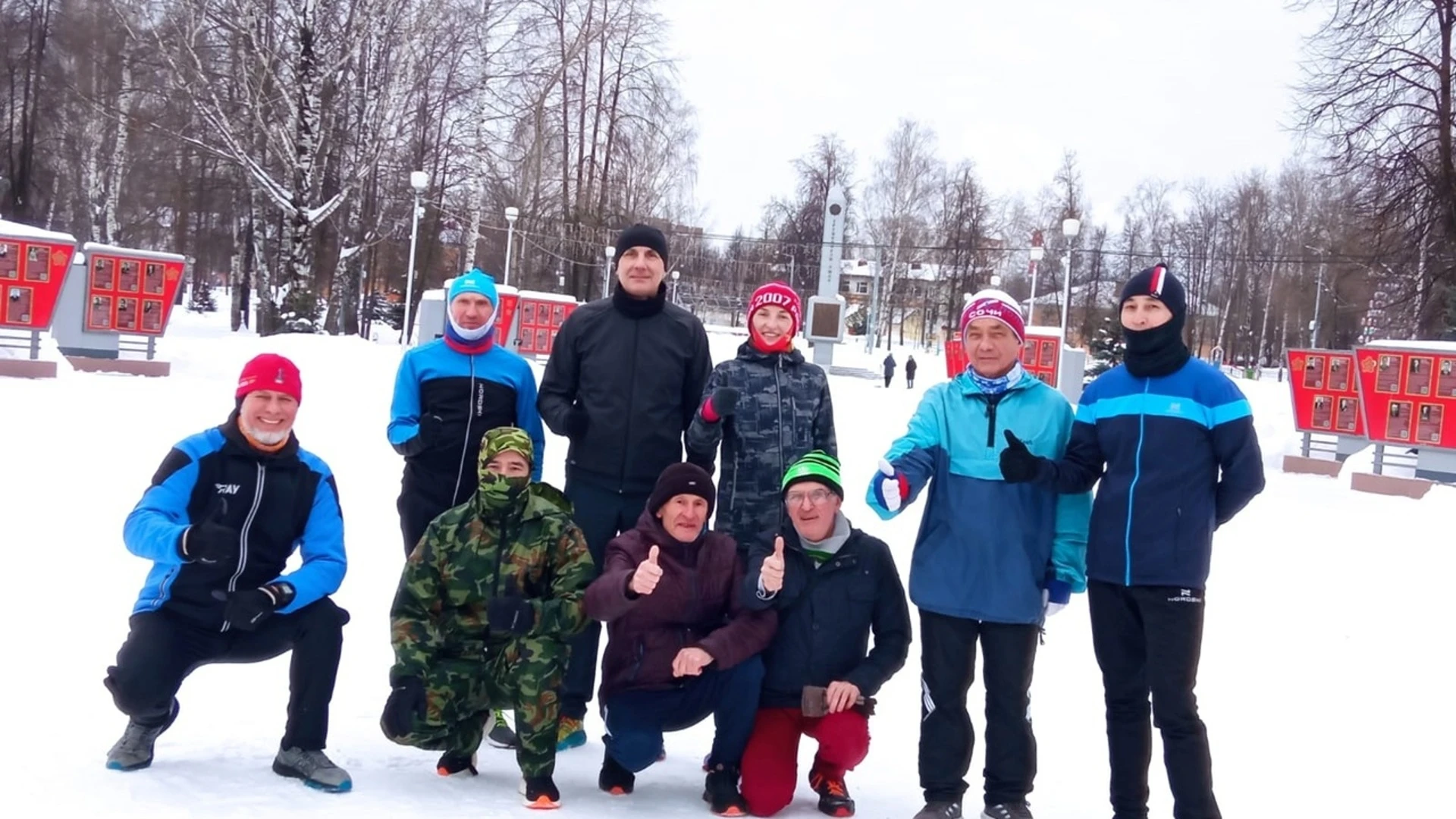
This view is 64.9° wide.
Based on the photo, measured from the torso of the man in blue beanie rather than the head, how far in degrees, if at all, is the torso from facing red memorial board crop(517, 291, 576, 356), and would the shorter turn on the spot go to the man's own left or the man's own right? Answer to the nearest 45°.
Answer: approximately 180°

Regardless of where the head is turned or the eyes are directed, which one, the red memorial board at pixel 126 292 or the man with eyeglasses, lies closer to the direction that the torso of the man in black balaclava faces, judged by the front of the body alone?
the man with eyeglasses

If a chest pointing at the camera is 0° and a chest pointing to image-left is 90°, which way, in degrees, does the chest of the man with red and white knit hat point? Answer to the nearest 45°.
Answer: approximately 0°
